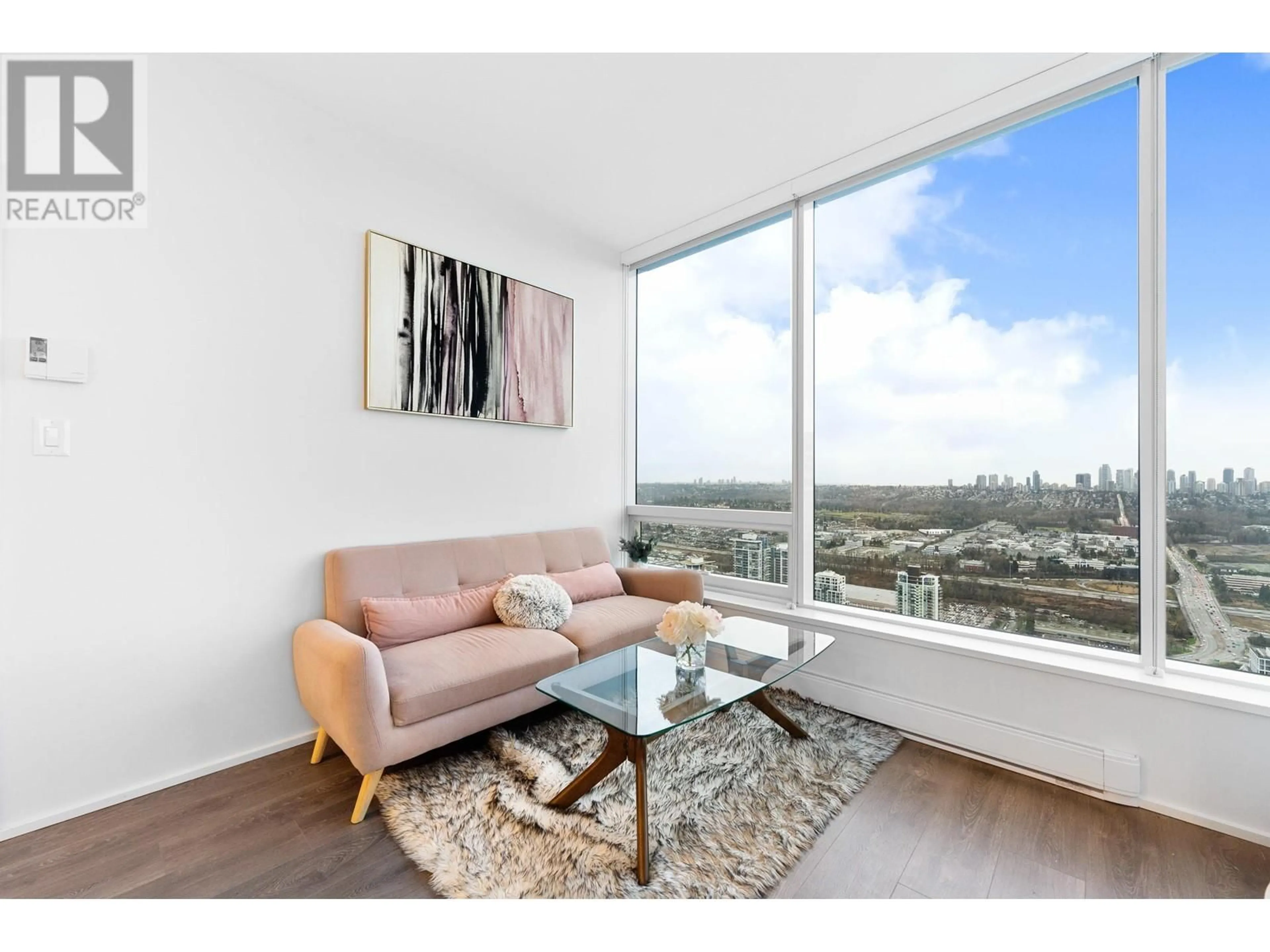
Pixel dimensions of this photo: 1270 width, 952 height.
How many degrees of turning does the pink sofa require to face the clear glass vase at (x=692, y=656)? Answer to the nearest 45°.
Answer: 0° — it already faces it

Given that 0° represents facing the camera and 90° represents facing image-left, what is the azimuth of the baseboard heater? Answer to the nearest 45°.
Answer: approximately 45°

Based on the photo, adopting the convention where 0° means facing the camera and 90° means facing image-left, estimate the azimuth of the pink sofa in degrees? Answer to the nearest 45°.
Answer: approximately 315°

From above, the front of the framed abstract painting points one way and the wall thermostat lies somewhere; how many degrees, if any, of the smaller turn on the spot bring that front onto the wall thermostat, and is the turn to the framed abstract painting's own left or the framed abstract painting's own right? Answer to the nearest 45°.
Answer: approximately 90° to the framed abstract painting's own right

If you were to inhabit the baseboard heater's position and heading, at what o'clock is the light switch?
The light switch is roughly at 12 o'clock from the baseboard heater.

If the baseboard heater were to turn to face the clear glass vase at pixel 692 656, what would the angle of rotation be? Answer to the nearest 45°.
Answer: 0° — it already faces it

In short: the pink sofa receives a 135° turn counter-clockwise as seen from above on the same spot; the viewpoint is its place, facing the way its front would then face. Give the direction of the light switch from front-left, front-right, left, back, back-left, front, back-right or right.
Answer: left

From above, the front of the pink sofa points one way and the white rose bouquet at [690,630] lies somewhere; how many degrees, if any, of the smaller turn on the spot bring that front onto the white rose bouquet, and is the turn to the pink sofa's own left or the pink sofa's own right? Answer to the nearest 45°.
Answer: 0° — it already faces it

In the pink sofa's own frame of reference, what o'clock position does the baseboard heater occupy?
The baseboard heater is roughly at 11 o'clock from the pink sofa.
